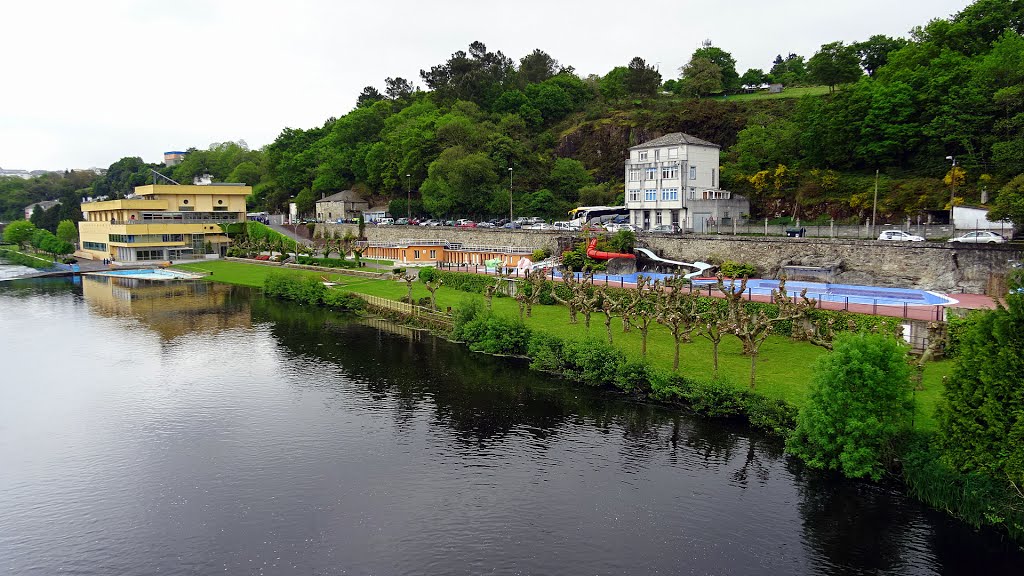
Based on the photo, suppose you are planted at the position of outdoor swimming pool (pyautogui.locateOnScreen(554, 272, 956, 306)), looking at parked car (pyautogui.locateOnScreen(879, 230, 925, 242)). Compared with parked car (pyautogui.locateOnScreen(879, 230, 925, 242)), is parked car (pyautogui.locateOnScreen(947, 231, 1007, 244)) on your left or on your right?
right

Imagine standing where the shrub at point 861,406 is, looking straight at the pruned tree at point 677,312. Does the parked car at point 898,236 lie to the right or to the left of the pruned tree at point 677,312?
right

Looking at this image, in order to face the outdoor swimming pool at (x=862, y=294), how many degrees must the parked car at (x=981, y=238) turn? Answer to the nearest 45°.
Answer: approximately 45° to its left

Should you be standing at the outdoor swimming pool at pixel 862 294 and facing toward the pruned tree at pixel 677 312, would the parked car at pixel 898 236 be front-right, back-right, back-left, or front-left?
back-right

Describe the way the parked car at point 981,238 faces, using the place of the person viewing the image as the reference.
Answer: facing to the left of the viewer

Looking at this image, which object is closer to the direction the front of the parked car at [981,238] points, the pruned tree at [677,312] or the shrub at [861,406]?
the pruned tree

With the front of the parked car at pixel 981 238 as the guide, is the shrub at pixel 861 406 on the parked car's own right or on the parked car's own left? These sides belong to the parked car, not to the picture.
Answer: on the parked car's own left

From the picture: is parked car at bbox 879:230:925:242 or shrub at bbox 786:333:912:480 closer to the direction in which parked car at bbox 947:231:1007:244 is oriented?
the parked car
